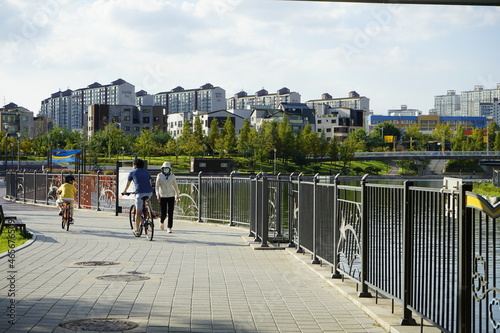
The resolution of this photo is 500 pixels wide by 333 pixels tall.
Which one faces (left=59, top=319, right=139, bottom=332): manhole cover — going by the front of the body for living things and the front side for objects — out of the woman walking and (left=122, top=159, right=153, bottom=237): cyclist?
the woman walking

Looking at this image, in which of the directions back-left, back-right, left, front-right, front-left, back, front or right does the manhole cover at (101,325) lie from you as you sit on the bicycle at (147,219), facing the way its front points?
back-left

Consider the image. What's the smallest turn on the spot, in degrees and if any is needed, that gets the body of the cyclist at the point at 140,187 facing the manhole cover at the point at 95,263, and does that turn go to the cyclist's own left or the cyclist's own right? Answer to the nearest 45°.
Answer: approximately 135° to the cyclist's own left

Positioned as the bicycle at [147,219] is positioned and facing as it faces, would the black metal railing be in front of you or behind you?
behind

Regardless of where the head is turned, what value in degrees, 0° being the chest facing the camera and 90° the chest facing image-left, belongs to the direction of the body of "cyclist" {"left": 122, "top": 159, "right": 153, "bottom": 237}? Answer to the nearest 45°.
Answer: approximately 135°

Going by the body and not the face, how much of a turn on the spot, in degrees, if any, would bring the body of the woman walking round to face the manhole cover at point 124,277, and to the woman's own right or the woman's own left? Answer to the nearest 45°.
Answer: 0° — they already face it

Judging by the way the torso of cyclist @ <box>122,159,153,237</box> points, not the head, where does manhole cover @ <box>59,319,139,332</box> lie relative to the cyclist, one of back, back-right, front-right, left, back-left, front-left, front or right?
back-left

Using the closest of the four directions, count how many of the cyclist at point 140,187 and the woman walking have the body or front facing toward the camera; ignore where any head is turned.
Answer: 1

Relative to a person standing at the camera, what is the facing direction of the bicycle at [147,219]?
facing away from the viewer and to the left of the viewer
